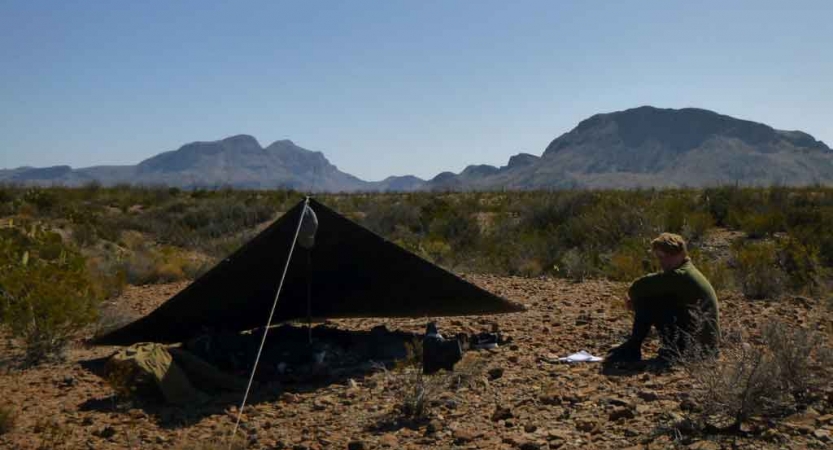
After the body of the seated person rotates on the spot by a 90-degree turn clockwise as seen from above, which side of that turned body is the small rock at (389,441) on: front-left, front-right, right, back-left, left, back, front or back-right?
back-left

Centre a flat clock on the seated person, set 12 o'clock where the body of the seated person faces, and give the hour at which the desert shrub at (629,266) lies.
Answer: The desert shrub is roughly at 3 o'clock from the seated person.

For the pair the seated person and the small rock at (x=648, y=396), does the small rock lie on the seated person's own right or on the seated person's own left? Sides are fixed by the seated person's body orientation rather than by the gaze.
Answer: on the seated person's own left

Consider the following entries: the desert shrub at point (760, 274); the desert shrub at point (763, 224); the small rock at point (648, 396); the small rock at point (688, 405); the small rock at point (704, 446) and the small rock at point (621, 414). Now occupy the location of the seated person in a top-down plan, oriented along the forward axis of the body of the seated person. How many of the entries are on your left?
4

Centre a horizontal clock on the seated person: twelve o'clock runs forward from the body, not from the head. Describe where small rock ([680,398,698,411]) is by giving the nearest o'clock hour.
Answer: The small rock is roughly at 9 o'clock from the seated person.

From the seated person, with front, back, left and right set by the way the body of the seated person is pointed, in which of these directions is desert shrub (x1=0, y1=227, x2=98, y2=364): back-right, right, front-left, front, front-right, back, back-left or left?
front

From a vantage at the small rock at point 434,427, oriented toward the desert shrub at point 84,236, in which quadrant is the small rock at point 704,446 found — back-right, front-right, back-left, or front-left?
back-right

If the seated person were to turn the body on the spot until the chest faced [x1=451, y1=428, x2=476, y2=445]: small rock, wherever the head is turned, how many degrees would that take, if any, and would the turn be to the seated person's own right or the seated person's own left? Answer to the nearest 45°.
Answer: approximately 45° to the seated person's own left

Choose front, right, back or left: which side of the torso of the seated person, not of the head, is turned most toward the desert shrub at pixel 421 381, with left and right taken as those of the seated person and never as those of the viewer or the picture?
front

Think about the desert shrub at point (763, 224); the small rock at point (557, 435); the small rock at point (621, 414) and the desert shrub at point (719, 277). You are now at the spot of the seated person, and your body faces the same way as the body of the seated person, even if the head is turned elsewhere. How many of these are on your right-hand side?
2

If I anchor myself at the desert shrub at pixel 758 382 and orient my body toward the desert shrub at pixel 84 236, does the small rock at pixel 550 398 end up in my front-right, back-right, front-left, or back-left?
front-left

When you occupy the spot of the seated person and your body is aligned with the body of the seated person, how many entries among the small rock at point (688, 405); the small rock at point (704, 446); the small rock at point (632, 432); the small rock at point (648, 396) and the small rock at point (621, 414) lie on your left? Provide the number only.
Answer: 5

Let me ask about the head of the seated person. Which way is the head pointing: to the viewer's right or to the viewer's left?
to the viewer's left

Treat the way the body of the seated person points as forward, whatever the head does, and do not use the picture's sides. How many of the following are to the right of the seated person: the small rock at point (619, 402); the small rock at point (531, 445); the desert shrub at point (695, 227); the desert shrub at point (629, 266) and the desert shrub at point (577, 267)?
3

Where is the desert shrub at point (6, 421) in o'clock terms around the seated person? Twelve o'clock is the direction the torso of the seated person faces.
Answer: The desert shrub is roughly at 11 o'clock from the seated person.

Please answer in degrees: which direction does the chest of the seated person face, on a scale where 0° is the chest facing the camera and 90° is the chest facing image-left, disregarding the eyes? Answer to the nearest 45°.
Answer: approximately 90°

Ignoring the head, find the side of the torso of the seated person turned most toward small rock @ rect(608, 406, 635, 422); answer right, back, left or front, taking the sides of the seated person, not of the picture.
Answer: left

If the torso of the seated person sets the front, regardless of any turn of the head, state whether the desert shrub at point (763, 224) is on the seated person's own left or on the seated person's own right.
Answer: on the seated person's own right

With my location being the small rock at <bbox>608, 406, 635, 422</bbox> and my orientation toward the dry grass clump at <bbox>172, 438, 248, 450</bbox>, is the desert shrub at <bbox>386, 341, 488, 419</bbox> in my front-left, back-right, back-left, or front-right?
front-right

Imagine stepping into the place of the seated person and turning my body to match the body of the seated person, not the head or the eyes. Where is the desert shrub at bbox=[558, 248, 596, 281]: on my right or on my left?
on my right

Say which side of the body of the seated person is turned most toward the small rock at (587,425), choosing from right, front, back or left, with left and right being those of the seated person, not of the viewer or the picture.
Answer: left

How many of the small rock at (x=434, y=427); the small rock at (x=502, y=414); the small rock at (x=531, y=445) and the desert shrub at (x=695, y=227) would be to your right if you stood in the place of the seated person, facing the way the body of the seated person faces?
1
